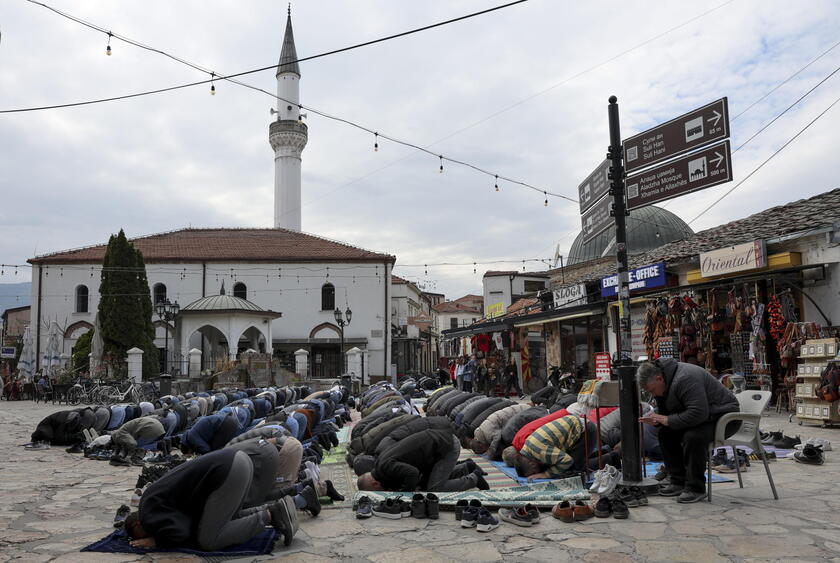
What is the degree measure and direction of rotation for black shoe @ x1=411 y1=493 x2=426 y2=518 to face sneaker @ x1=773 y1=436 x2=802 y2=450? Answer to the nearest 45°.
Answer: approximately 45° to its right

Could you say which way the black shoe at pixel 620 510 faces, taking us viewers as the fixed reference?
facing the viewer and to the right of the viewer

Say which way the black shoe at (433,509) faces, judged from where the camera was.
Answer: facing the viewer

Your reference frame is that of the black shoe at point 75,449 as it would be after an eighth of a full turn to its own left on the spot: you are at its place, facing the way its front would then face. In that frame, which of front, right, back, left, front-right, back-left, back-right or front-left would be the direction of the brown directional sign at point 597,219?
left

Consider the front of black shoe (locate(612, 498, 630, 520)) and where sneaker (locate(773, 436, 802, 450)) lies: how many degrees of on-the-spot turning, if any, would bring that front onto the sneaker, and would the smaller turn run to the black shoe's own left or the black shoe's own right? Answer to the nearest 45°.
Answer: approximately 90° to the black shoe's own left

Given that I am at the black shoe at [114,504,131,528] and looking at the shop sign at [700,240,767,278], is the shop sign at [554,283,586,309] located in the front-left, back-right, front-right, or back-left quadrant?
front-left

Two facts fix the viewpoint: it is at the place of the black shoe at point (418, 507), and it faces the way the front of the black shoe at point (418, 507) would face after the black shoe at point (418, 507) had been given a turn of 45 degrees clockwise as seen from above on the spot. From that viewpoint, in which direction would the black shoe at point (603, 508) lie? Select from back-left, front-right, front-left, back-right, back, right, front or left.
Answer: back-left

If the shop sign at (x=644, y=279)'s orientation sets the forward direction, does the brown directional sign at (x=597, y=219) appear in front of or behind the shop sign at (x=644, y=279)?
in front

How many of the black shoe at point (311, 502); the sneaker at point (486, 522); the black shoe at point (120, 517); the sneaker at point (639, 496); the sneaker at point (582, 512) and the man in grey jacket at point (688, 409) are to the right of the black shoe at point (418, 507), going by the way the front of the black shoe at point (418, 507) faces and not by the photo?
2

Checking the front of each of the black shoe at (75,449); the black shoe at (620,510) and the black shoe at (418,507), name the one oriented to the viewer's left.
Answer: the black shoe at (75,449)

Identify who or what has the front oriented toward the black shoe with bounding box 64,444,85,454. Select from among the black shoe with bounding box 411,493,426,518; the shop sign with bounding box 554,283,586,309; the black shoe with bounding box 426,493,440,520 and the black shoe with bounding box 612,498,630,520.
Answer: the shop sign

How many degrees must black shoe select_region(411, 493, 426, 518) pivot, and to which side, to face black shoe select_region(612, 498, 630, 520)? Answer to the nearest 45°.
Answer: approximately 90° to its right

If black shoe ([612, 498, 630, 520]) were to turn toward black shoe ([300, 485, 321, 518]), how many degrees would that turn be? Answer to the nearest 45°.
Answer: approximately 135° to its right

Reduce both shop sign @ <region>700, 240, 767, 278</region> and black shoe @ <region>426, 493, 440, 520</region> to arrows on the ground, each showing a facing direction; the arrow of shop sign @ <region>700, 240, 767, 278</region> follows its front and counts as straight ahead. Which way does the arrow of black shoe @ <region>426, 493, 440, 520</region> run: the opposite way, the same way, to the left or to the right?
to the left

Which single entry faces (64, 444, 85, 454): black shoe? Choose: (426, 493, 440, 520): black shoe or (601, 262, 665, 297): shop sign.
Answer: the shop sign

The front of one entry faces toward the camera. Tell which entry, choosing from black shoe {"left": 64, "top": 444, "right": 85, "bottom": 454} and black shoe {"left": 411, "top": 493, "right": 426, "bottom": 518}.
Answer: black shoe {"left": 411, "top": 493, "right": 426, "bottom": 518}

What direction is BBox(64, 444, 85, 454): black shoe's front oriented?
to the viewer's left
